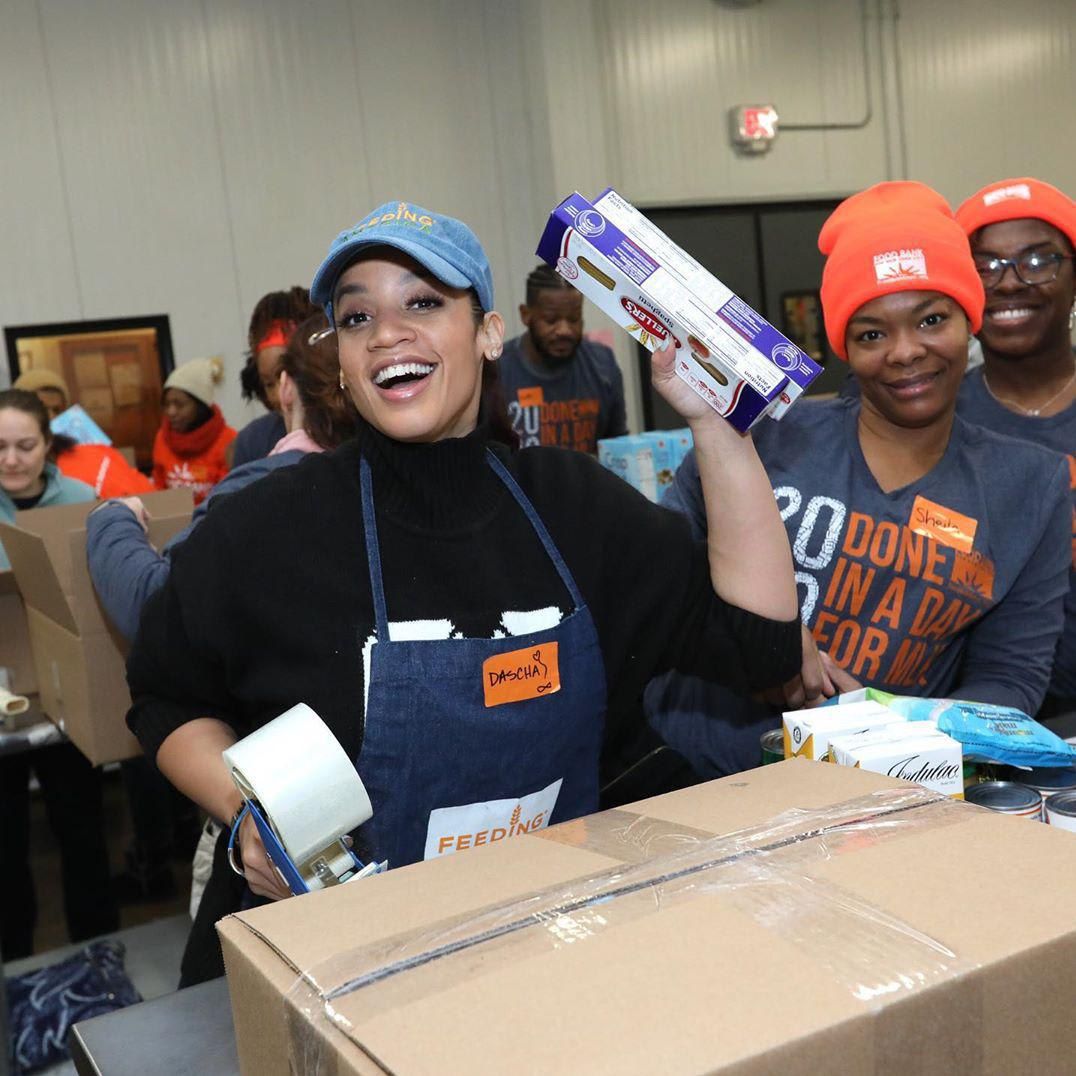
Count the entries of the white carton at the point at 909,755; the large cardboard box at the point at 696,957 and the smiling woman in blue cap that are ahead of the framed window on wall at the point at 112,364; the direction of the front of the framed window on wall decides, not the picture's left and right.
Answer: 3

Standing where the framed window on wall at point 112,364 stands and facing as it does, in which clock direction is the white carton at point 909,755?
The white carton is roughly at 12 o'clock from the framed window on wall.

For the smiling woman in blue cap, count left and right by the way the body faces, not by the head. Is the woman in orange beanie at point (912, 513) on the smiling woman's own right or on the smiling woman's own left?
on the smiling woman's own left

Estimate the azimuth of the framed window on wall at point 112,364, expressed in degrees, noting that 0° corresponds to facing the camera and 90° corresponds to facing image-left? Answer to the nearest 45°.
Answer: approximately 0°

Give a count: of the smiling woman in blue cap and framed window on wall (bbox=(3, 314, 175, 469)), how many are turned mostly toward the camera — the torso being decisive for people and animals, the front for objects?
2

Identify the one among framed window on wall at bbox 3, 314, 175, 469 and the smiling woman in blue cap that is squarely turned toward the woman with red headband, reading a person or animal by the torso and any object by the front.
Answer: the framed window on wall

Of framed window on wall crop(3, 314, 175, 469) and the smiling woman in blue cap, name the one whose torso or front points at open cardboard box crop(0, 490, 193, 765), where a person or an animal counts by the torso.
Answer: the framed window on wall
